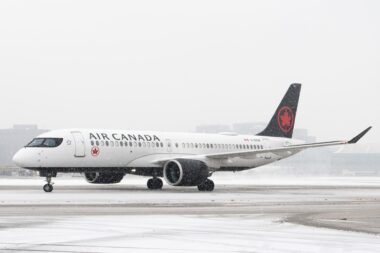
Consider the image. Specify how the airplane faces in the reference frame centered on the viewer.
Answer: facing the viewer and to the left of the viewer
